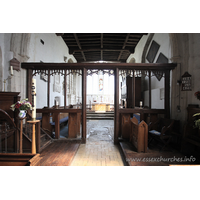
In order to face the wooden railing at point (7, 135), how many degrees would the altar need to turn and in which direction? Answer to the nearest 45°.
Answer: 0° — it already faces it

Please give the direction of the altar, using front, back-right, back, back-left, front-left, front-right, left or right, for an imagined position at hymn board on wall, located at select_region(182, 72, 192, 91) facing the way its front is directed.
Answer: back-right

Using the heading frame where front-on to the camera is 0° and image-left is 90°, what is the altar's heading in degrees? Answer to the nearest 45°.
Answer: approximately 0°
